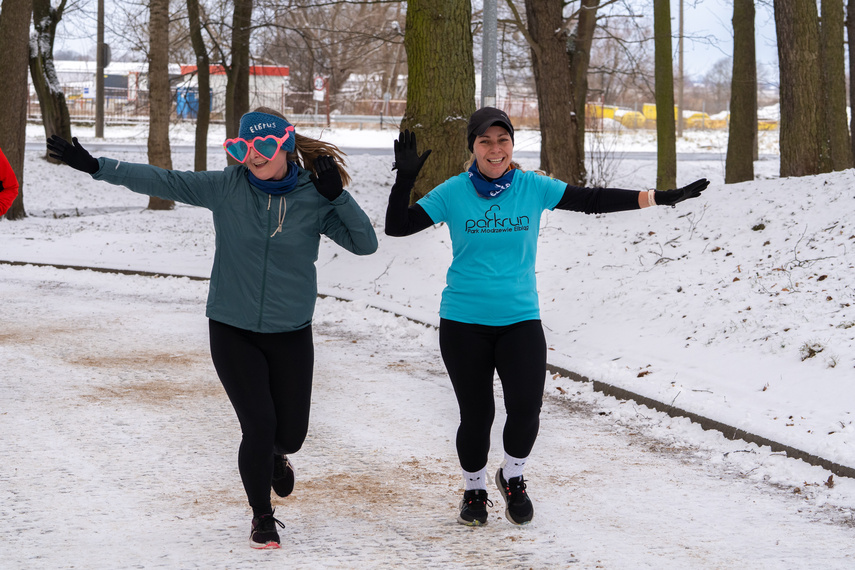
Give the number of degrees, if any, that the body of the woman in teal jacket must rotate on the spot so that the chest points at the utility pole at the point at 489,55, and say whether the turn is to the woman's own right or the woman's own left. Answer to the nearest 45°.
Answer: approximately 180°

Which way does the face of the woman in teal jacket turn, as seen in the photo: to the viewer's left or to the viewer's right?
to the viewer's left

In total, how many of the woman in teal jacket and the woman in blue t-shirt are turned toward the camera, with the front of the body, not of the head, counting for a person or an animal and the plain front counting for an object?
2

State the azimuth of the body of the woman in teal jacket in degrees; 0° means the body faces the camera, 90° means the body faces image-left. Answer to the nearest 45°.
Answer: approximately 0°

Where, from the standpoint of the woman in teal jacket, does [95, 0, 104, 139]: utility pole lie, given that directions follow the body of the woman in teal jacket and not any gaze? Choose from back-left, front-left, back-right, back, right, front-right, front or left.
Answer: back

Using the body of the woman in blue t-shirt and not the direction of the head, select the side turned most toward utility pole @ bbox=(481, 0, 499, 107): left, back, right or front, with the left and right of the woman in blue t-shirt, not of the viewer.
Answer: back
